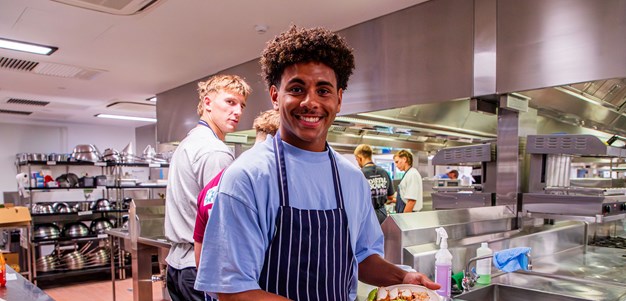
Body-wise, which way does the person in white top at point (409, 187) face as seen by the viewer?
to the viewer's left

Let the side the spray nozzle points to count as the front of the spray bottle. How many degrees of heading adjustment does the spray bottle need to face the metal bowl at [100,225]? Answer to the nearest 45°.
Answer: approximately 45° to its right

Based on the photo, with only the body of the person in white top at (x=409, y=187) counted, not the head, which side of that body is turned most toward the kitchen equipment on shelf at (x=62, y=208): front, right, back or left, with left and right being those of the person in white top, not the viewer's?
front

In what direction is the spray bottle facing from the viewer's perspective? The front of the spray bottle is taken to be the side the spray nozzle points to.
to the viewer's left

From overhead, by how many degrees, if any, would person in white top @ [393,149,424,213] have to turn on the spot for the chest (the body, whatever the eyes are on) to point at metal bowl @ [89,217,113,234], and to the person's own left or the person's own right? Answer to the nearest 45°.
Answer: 0° — they already face it

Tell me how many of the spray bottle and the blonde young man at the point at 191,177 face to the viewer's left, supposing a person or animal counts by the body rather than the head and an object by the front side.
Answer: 1

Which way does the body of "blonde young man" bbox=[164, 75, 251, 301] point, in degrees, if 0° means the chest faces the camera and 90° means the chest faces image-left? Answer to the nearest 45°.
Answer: approximately 270°

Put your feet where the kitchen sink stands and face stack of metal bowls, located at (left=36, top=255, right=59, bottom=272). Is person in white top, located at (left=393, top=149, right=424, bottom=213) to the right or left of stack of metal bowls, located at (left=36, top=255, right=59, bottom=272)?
right
